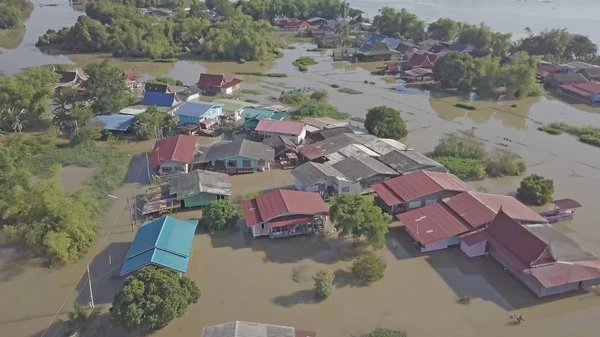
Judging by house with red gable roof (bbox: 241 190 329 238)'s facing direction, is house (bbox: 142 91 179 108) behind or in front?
behind

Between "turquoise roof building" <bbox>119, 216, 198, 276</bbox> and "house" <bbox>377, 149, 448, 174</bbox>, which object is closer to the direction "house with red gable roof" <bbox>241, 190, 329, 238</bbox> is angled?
the turquoise roof building

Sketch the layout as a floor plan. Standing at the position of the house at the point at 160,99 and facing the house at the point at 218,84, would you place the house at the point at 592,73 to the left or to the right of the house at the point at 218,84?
right

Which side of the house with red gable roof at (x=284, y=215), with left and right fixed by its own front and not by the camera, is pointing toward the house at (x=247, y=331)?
front

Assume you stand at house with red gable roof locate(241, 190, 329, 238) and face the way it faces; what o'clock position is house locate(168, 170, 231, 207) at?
The house is roughly at 4 o'clock from the house with red gable roof.

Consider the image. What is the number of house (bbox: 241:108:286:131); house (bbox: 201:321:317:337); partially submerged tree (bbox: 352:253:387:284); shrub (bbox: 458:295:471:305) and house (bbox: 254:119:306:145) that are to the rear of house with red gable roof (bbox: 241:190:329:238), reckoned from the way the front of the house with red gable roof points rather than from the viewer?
2

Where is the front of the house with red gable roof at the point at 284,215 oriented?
toward the camera

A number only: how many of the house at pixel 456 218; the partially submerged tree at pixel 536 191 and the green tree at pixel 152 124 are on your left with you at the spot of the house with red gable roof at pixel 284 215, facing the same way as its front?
2

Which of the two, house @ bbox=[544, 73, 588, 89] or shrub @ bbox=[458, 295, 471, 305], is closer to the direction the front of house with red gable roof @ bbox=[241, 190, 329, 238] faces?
the shrub

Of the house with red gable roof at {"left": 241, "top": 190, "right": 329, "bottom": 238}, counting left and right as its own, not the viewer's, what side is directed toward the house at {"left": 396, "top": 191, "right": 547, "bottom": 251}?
left

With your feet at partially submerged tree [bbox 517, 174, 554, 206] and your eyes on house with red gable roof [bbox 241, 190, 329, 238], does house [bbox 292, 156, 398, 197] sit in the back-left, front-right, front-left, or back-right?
front-right

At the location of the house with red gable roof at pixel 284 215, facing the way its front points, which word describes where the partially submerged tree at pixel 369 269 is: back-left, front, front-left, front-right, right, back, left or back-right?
front-left

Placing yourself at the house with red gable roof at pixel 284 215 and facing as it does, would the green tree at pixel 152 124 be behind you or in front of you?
behind

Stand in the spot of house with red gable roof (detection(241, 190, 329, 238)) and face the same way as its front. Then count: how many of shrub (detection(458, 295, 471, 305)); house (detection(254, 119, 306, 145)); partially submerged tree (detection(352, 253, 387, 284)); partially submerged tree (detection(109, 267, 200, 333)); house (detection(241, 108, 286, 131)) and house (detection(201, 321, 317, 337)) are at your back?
2

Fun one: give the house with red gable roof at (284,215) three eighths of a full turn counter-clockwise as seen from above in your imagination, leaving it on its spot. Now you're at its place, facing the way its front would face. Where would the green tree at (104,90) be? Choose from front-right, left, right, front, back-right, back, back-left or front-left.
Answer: left

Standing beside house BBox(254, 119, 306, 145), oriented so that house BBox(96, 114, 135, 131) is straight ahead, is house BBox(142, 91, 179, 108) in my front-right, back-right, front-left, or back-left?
front-right

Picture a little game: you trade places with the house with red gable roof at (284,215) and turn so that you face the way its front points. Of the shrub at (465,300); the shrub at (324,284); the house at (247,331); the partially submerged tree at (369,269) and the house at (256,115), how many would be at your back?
1

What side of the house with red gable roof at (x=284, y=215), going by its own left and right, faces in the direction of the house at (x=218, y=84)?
back
